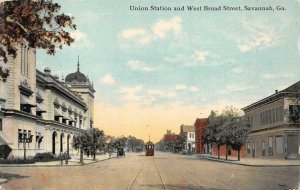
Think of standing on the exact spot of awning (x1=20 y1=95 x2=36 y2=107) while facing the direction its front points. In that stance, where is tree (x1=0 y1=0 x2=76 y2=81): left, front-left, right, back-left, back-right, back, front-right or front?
front-right

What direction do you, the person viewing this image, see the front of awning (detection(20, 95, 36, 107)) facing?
facing the viewer and to the right of the viewer
